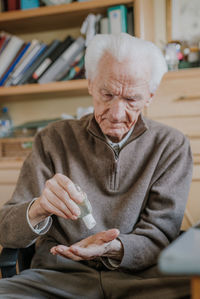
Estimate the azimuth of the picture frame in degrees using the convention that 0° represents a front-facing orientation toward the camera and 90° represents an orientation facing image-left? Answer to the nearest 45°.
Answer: approximately 0°

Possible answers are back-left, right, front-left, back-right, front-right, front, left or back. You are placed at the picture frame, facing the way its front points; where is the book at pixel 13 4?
right

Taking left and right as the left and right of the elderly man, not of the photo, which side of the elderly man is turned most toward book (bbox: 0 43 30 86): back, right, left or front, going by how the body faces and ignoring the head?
back

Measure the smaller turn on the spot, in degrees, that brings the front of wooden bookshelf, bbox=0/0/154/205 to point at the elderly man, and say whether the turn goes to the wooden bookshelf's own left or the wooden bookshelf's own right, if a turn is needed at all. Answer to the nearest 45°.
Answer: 0° — it already faces them

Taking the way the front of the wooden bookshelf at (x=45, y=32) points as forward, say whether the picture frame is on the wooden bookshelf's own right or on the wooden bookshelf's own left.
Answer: on the wooden bookshelf's own left

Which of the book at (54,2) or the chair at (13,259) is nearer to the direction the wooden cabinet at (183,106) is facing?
the chair

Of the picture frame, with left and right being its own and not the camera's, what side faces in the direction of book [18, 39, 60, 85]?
right

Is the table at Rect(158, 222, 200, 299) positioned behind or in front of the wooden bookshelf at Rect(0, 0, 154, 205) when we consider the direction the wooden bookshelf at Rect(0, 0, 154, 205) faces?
in front

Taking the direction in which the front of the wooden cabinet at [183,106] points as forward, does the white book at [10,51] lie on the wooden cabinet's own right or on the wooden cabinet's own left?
on the wooden cabinet's own right
